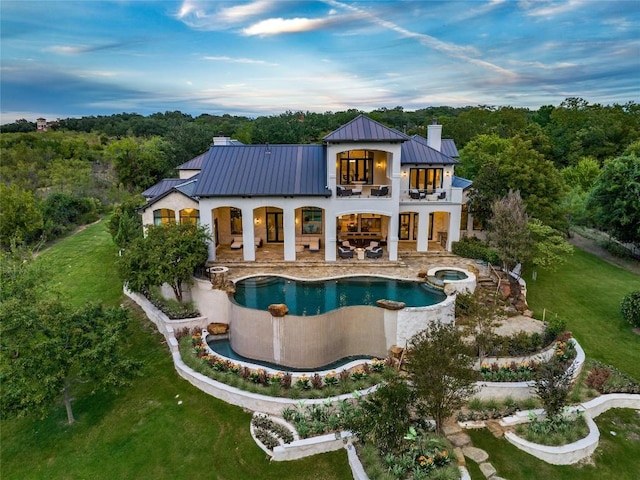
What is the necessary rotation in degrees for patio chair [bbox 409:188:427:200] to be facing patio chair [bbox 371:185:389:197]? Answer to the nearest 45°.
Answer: approximately 90° to its right

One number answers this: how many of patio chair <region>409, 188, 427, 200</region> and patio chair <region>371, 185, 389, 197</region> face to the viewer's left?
1

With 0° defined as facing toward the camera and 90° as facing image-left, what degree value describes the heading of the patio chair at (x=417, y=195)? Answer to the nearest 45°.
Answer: approximately 315°
